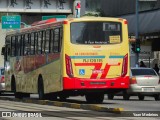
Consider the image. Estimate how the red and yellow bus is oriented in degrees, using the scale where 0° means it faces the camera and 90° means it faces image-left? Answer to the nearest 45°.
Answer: approximately 135°

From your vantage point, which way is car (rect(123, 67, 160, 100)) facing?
away from the camera

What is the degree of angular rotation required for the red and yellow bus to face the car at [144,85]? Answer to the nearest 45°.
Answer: approximately 90° to its right
